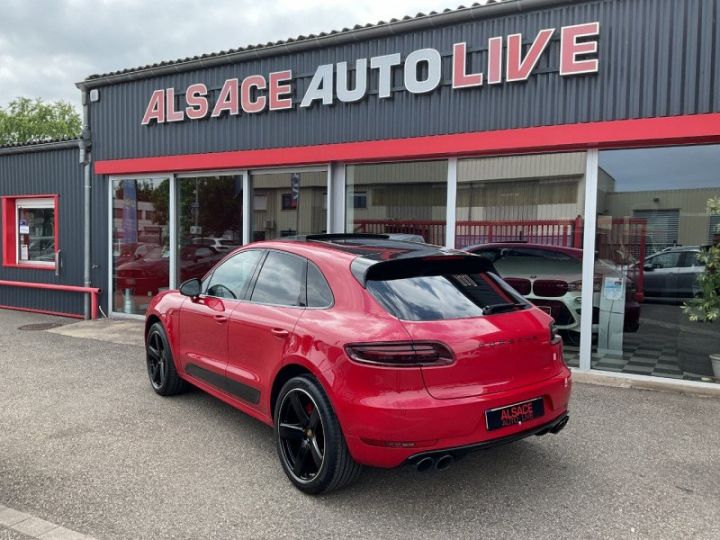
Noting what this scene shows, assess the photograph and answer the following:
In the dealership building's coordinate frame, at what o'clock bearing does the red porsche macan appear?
The red porsche macan is roughly at 11 o'clock from the dealership building.

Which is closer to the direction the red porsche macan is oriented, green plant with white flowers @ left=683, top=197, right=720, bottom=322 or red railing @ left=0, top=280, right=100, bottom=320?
the red railing

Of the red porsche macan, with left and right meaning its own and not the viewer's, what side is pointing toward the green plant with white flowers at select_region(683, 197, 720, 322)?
right

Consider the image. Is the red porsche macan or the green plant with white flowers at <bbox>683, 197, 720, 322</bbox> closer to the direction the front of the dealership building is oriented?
the red porsche macan

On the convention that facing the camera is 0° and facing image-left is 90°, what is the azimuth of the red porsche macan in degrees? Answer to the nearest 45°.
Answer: approximately 135°

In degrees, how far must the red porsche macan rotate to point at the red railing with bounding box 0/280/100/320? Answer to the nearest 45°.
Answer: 0° — it already faces it

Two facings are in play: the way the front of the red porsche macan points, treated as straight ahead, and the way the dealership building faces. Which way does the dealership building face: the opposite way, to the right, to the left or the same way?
to the left

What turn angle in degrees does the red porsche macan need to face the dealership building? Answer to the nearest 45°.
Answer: approximately 45° to its right

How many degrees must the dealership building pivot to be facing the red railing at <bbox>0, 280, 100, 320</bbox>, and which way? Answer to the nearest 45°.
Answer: approximately 90° to its right

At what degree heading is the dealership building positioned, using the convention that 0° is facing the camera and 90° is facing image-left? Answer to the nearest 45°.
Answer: approximately 45°
